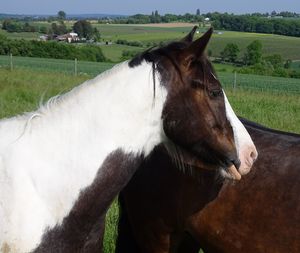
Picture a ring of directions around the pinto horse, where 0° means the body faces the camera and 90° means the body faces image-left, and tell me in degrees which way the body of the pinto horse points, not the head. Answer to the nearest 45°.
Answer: approximately 270°

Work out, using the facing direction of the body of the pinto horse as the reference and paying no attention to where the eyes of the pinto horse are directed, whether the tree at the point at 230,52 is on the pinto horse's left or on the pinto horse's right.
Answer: on the pinto horse's left

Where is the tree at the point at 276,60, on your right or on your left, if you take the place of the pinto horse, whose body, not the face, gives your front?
on your left

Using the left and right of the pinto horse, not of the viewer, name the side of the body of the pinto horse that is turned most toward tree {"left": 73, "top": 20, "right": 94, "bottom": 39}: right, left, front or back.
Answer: left

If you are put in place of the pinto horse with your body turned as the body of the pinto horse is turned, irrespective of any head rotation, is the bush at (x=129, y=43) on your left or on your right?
on your left

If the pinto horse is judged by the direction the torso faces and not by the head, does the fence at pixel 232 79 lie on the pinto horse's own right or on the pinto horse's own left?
on the pinto horse's own left

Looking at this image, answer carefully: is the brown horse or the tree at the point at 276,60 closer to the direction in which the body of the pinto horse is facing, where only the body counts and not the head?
the brown horse
